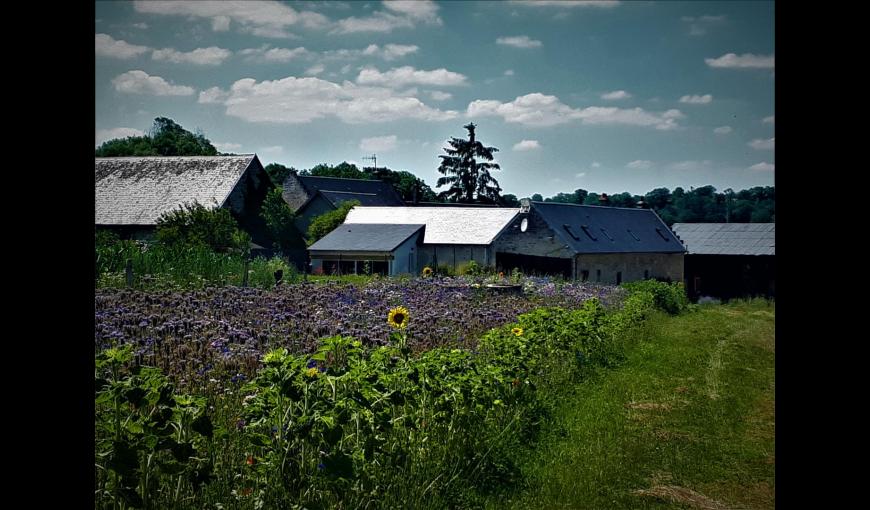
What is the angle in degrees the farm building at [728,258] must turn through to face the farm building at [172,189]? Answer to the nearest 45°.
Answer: approximately 90° to its right

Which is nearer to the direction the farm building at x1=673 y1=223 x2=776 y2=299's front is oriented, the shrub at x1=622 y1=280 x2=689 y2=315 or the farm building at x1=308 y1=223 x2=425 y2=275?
the shrub

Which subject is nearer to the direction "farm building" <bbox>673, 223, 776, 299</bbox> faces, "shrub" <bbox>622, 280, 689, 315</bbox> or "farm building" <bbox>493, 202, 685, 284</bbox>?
the shrub

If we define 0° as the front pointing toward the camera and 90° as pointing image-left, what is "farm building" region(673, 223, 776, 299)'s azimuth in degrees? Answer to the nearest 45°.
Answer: approximately 0°

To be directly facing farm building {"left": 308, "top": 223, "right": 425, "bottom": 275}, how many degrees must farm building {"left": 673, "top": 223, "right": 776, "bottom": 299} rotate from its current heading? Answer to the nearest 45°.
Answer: approximately 45° to its right

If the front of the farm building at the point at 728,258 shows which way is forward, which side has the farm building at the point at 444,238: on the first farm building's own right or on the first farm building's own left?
on the first farm building's own right

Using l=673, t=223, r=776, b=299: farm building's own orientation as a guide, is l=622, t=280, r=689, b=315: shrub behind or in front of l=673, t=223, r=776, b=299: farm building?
in front

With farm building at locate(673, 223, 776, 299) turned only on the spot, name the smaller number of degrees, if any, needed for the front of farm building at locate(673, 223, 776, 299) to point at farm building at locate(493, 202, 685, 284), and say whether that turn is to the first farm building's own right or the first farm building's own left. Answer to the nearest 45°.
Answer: approximately 45° to the first farm building's own right

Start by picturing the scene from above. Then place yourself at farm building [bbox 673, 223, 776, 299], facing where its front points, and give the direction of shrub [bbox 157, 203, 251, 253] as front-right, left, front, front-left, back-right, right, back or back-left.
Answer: front-right
